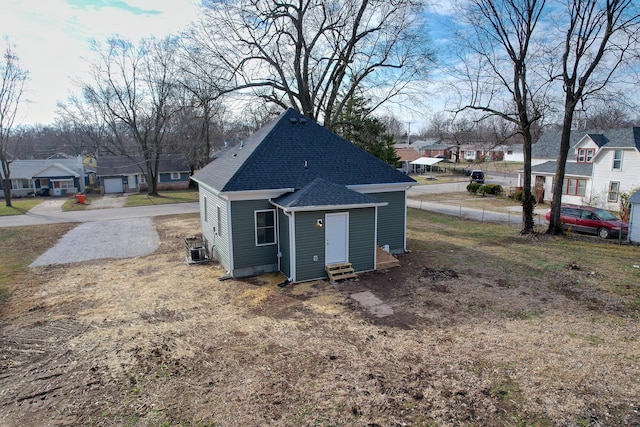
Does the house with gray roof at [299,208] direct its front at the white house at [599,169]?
no

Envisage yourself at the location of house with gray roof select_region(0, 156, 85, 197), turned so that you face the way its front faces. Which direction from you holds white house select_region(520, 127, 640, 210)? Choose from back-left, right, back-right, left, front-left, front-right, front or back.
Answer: front-left

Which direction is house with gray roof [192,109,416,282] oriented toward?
away from the camera

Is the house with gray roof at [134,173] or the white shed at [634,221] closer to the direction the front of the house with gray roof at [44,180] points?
the white shed

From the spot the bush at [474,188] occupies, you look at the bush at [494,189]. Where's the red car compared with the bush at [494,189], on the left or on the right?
right

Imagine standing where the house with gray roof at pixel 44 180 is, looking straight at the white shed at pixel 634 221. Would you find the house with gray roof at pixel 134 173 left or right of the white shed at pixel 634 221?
left

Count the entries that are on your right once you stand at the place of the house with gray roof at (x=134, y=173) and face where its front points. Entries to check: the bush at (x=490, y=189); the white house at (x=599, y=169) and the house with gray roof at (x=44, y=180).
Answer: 1

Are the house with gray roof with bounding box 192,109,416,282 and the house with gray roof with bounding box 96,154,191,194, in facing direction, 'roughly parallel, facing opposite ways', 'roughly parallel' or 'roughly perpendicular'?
roughly parallel, facing opposite ways

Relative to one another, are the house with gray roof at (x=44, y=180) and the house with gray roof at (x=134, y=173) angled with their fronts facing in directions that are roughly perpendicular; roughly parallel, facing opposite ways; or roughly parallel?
roughly parallel

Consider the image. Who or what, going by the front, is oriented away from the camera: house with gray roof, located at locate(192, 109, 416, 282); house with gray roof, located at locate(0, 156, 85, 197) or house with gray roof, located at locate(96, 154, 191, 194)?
house with gray roof, located at locate(192, 109, 416, 282)

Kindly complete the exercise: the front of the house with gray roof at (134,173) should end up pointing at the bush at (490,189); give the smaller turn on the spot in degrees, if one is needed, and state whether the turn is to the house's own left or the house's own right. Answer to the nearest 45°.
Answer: approximately 45° to the house's own left

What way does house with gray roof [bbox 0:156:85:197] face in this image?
toward the camera

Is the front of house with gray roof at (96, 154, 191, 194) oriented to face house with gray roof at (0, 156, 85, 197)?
no

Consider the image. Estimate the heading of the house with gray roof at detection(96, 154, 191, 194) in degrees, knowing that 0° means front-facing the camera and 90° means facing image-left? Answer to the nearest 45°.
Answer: approximately 0°

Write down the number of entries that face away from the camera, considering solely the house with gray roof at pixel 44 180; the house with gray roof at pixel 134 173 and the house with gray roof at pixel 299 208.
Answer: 1

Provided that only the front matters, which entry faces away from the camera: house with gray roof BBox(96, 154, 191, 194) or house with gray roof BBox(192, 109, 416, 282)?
house with gray roof BBox(192, 109, 416, 282)

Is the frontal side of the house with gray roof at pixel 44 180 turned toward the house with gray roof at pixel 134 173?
no
